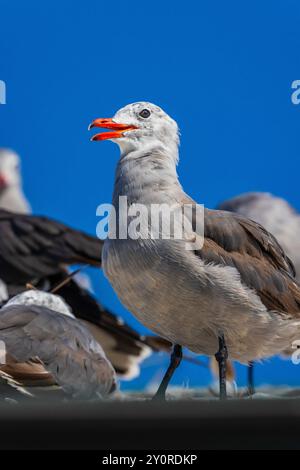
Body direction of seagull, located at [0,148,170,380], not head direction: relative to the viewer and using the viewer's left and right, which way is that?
facing to the left of the viewer
